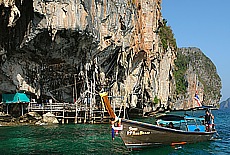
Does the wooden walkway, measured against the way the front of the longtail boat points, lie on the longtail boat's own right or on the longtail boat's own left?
on the longtail boat's own right

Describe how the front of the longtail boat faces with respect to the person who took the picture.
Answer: facing the viewer and to the left of the viewer

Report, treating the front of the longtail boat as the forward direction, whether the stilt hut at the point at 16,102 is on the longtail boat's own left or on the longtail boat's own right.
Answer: on the longtail boat's own right
